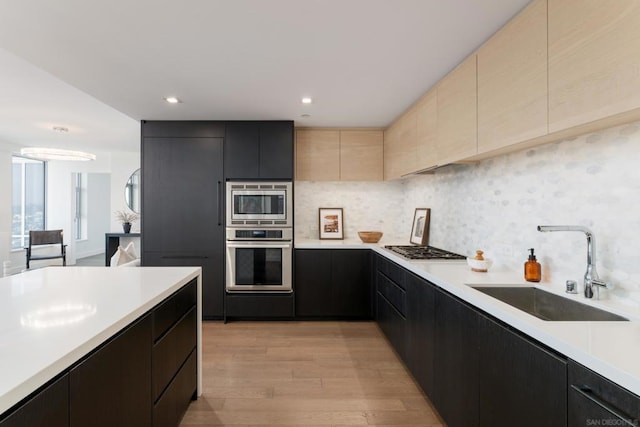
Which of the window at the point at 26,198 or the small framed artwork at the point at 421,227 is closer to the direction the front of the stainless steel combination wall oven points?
the small framed artwork

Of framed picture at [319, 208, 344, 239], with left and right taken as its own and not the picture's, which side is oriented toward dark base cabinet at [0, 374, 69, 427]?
front

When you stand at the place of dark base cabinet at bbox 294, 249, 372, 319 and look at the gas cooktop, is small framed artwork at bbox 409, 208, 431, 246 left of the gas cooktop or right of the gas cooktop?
left

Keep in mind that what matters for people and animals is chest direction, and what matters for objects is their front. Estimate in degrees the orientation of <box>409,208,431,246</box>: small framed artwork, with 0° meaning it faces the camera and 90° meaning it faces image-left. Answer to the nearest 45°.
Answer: approximately 45°

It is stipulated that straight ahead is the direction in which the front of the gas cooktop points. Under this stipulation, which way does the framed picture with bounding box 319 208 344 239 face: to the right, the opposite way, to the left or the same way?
to the left

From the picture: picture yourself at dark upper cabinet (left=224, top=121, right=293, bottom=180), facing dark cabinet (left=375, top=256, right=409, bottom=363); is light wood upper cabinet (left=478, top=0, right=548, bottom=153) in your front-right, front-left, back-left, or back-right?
front-right

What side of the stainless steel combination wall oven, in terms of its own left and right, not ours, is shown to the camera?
front

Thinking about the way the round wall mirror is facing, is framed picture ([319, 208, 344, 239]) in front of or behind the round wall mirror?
in front

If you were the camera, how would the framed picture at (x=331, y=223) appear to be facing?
facing the viewer

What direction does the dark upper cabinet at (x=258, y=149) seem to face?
toward the camera

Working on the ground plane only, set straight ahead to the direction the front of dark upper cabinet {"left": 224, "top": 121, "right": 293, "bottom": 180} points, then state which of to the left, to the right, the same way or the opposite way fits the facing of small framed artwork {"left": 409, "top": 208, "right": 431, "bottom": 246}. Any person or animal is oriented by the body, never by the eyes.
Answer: to the right

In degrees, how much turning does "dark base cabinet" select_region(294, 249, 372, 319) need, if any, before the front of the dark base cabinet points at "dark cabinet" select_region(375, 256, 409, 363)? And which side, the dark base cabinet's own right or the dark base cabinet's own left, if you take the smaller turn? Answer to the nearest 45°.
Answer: approximately 45° to the dark base cabinet's own left

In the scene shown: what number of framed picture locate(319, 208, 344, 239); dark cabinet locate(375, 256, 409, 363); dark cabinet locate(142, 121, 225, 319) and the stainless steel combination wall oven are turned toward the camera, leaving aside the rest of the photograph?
3

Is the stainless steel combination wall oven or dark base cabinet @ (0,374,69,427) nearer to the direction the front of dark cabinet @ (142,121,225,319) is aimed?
the dark base cabinet
